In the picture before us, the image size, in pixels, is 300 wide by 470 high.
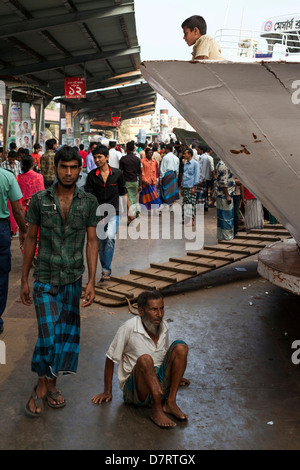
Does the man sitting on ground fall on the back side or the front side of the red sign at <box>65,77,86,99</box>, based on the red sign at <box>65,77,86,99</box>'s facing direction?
on the front side

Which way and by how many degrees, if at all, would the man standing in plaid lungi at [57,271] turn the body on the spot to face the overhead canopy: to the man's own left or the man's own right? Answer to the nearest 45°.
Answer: approximately 180°

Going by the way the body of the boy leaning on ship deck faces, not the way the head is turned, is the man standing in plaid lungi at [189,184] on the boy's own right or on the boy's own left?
on the boy's own right

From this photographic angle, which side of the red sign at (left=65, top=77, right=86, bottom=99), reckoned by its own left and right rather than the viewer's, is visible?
front

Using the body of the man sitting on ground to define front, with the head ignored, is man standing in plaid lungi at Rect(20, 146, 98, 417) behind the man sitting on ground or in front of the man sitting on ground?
behind

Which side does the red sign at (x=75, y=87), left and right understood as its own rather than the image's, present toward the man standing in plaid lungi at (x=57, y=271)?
front

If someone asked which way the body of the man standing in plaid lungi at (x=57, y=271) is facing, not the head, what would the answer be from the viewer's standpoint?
toward the camera

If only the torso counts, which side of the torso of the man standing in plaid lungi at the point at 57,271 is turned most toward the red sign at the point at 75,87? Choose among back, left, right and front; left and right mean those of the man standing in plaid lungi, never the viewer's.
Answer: back

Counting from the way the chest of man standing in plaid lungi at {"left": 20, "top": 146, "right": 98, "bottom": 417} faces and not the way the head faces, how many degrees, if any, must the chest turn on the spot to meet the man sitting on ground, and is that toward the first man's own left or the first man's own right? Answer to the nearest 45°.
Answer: approximately 90° to the first man's own left

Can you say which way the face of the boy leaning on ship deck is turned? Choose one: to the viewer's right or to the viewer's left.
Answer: to the viewer's left

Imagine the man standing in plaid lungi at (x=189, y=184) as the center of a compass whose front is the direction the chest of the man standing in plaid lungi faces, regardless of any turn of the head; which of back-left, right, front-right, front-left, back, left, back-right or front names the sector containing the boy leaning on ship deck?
front-left

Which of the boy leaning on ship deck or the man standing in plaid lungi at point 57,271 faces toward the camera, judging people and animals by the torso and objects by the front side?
the man standing in plaid lungi

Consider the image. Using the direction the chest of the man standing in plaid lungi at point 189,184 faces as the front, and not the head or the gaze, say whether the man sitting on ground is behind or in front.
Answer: in front

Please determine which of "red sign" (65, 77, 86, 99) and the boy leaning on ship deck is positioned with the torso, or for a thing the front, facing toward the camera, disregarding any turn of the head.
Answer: the red sign

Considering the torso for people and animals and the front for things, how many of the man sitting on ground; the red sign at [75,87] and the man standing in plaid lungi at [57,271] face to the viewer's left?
0

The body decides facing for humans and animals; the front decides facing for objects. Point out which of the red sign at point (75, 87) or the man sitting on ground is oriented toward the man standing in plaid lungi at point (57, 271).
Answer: the red sign

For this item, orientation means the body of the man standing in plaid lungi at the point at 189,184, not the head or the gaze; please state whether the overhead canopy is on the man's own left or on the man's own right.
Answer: on the man's own right
